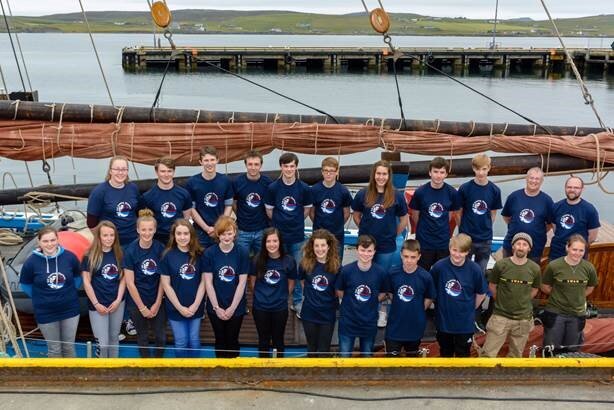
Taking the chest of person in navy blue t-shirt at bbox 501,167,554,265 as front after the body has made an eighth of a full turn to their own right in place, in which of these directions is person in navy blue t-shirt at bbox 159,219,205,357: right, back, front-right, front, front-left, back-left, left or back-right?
front

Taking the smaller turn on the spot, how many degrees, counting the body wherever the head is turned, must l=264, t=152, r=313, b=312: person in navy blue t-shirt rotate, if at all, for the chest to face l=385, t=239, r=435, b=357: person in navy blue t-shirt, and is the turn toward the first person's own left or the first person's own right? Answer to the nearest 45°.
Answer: approximately 45° to the first person's own left

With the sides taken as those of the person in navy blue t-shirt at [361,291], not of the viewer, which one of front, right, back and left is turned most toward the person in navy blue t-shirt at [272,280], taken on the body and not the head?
right

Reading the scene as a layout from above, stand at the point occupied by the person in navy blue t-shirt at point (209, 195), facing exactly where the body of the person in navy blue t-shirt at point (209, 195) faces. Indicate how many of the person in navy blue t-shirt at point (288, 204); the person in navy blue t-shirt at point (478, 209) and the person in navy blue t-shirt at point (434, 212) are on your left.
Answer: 3

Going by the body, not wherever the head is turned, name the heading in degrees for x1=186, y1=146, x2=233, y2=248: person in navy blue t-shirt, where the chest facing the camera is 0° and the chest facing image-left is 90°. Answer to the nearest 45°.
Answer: approximately 0°

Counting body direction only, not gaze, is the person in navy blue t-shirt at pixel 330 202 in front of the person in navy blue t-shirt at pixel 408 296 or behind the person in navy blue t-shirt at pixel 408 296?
behind

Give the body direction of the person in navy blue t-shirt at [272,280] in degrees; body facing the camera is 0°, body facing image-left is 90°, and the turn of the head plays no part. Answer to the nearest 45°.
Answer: approximately 0°
